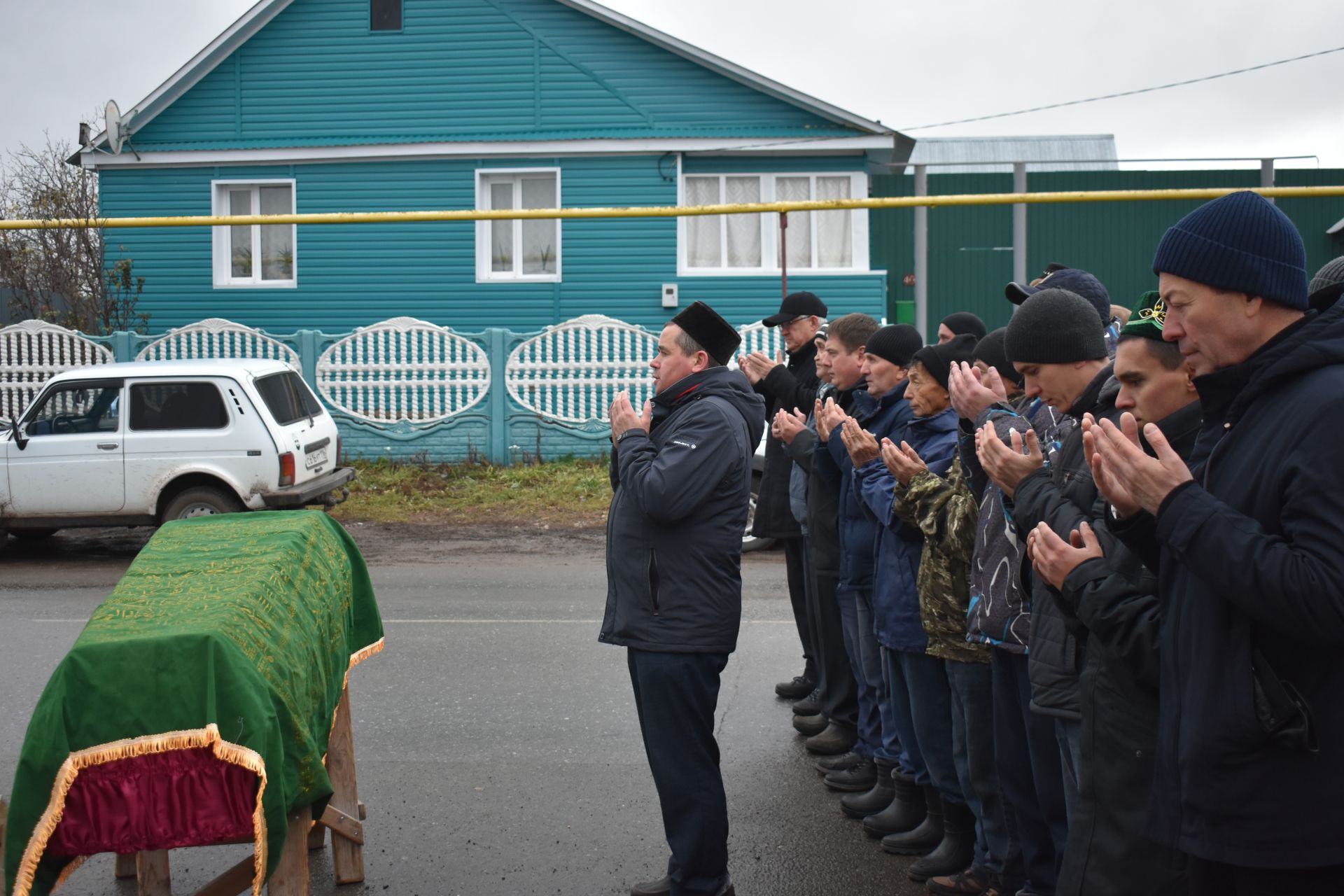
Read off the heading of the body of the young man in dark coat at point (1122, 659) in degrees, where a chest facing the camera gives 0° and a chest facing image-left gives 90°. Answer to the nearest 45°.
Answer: approximately 90°

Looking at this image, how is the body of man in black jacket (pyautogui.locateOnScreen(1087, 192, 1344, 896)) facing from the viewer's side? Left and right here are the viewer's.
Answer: facing to the left of the viewer

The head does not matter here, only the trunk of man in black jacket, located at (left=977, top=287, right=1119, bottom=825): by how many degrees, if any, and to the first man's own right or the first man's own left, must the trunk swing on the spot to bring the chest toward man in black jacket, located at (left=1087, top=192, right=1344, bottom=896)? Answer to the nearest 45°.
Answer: approximately 90° to the first man's own left

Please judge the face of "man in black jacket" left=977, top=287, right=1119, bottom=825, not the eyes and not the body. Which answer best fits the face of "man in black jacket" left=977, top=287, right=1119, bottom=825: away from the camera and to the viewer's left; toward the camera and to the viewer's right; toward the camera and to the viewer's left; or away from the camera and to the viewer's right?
toward the camera and to the viewer's left

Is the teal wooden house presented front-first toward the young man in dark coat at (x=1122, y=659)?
yes

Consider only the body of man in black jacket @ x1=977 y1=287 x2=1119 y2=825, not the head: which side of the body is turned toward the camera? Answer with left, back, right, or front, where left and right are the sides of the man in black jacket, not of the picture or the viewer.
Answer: left

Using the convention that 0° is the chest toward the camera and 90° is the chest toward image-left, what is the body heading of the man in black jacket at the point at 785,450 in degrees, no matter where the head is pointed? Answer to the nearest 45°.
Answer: approximately 90°

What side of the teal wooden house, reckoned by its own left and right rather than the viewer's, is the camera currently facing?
front

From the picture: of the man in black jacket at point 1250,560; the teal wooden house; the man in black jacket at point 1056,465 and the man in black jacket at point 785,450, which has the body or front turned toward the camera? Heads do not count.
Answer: the teal wooden house
